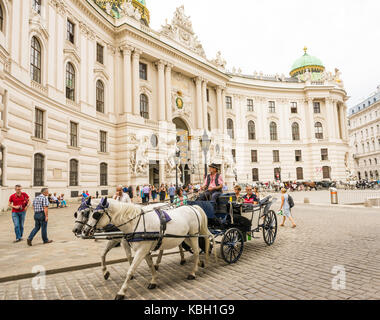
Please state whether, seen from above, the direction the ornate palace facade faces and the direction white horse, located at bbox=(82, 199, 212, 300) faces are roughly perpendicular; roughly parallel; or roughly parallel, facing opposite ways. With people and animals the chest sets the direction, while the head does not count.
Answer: roughly perpendicular

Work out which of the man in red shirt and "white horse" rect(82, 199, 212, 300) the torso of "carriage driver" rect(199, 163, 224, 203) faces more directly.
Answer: the white horse

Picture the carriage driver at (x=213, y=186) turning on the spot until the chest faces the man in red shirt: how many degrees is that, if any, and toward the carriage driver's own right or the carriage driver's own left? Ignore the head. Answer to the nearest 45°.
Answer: approximately 45° to the carriage driver's own right

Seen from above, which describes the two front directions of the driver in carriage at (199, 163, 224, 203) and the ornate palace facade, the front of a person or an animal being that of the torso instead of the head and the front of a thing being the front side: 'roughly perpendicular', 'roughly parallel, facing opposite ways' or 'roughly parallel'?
roughly perpendicular

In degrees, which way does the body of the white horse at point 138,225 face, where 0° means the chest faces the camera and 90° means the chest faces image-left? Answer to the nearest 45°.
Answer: approximately 45°

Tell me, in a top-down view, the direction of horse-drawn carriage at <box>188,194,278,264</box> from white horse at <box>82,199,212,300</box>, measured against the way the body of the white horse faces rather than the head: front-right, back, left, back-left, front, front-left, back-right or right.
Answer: back

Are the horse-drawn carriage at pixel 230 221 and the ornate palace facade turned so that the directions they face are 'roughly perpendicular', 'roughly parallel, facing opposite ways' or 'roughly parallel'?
roughly perpendicular

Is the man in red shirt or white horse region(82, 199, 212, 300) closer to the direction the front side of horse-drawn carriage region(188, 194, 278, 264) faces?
the white horse

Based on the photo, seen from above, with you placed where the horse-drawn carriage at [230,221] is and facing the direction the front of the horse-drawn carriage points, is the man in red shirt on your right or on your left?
on your right

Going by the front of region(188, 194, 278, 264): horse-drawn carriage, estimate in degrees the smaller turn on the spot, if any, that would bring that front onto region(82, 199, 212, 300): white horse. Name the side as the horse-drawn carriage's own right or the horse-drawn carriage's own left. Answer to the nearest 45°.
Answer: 0° — it already faces it

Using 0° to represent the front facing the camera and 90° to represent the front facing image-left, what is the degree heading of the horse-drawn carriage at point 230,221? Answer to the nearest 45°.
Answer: approximately 45°

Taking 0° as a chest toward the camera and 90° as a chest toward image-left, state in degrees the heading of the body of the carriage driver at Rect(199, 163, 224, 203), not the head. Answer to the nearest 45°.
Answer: approximately 45°
